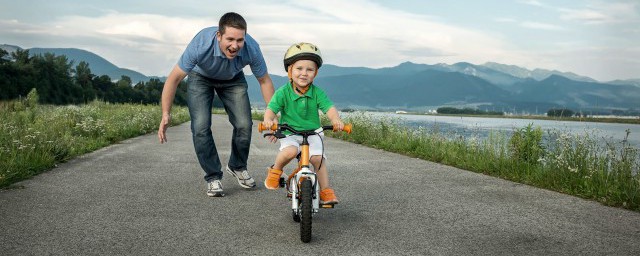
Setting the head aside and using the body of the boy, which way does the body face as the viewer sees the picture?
toward the camera

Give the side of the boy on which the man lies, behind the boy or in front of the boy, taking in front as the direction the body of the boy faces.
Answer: behind
